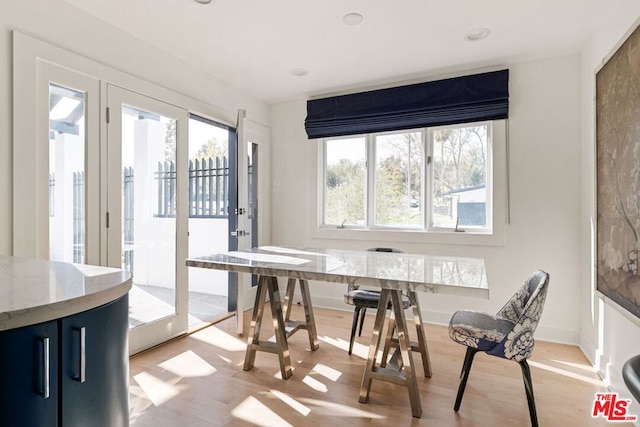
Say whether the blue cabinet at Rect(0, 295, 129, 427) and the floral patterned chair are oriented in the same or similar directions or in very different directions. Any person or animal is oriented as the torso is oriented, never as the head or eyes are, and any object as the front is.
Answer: very different directions

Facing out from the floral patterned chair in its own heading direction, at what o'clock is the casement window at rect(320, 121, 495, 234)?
The casement window is roughly at 2 o'clock from the floral patterned chair.

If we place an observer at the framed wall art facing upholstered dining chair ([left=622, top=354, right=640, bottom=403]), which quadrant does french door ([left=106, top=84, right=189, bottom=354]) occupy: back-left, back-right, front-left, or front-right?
front-right

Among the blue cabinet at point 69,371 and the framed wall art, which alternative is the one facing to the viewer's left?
the framed wall art

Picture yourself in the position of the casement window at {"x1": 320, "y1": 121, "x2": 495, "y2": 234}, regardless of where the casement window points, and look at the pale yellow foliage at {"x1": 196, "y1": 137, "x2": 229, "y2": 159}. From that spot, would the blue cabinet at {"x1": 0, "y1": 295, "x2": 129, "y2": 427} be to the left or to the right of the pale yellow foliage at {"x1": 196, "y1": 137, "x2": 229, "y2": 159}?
left

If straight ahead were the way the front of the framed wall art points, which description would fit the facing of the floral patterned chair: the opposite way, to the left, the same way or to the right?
the same way

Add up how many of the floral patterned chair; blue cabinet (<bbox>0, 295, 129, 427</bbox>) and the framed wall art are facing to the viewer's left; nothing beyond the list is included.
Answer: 2

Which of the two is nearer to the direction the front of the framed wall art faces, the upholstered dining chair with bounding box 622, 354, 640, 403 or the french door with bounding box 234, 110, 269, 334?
the french door

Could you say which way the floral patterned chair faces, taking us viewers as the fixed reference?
facing to the left of the viewer

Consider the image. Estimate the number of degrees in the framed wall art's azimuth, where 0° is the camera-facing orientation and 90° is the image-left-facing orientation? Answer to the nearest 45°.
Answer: approximately 90°

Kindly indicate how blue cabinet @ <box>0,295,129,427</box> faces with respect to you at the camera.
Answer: facing the viewer and to the right of the viewer

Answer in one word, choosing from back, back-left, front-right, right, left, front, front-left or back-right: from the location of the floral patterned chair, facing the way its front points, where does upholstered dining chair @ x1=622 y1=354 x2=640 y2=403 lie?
left

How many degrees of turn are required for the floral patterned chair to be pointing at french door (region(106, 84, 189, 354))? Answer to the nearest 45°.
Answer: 0° — it already faces it
